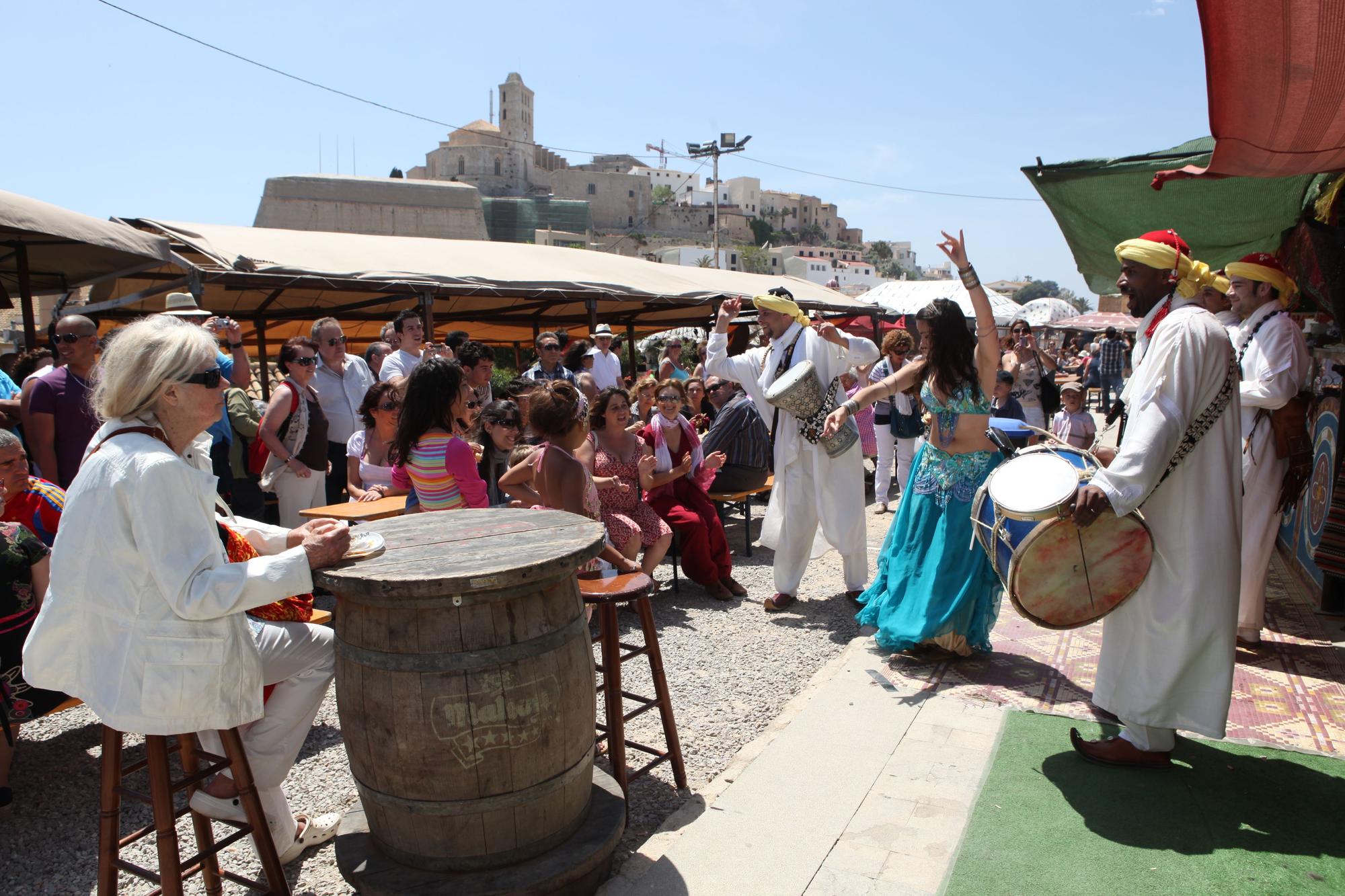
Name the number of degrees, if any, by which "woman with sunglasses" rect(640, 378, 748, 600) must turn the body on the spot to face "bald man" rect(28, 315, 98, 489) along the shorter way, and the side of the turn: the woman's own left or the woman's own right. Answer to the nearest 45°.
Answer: approximately 135° to the woman's own right

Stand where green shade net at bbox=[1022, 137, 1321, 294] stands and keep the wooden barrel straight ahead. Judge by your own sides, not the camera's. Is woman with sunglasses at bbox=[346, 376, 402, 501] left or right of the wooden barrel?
right

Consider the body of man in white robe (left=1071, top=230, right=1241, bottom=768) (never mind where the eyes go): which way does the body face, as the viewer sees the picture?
to the viewer's left

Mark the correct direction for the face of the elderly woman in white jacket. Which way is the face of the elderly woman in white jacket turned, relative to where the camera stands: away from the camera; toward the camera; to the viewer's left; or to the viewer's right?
to the viewer's right

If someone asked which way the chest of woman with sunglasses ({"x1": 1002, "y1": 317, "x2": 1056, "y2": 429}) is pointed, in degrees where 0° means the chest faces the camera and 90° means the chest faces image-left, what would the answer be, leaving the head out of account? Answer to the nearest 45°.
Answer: approximately 0°

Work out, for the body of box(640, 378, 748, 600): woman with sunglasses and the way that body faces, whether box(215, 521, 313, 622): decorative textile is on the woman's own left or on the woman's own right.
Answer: on the woman's own right

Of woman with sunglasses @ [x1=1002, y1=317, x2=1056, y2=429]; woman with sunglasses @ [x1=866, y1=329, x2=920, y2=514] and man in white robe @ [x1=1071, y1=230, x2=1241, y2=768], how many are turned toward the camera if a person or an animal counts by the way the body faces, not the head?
2

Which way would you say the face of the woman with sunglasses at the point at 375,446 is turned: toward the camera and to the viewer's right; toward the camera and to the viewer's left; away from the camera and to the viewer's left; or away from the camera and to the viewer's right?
toward the camera and to the viewer's right

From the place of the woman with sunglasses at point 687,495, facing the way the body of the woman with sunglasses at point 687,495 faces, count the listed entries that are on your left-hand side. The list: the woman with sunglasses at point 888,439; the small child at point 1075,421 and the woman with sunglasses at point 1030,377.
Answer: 3

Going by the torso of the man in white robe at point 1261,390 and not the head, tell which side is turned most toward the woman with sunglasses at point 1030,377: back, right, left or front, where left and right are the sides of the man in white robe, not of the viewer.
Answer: right
